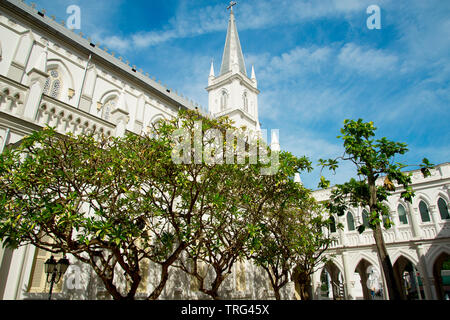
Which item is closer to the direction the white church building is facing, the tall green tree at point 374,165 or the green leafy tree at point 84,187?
the tall green tree

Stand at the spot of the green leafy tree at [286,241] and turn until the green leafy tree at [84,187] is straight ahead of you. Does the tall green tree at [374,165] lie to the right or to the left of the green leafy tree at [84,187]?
left

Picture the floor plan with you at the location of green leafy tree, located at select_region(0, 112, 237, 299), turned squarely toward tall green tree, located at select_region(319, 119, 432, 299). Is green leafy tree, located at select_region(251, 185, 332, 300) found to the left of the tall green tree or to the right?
left

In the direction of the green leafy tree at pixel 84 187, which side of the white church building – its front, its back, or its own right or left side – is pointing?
right
